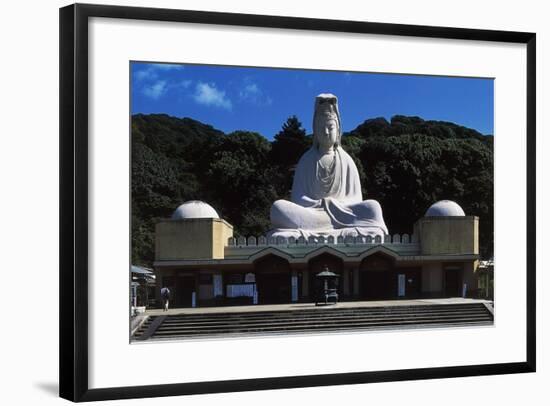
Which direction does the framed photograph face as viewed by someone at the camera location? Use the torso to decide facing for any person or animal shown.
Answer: facing the viewer and to the right of the viewer
